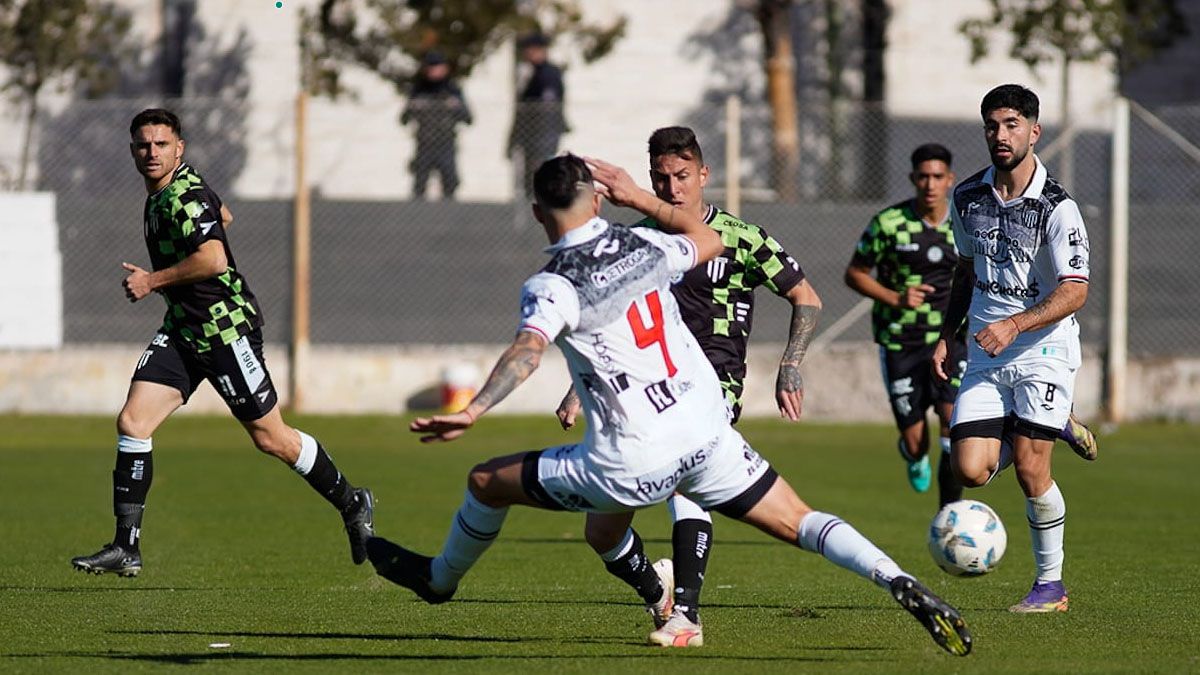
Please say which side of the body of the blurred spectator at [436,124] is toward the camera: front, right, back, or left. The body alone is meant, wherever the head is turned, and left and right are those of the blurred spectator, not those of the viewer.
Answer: front

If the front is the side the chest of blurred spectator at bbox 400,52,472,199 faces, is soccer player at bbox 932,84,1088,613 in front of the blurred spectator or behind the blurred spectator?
in front

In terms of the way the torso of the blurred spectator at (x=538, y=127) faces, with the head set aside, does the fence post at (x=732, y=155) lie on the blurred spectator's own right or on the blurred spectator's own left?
on the blurred spectator's own left

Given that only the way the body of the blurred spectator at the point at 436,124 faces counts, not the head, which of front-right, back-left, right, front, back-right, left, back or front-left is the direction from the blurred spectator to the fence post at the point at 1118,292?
left

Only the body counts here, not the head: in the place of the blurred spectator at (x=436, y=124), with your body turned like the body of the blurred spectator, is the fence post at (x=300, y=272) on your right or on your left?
on your right

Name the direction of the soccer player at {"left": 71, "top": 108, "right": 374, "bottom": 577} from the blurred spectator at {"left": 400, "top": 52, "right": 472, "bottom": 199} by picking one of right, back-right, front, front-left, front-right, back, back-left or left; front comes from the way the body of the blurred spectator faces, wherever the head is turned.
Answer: front

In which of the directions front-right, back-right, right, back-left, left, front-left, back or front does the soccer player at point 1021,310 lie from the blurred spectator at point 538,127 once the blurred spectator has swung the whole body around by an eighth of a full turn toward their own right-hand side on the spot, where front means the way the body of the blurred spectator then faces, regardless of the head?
left

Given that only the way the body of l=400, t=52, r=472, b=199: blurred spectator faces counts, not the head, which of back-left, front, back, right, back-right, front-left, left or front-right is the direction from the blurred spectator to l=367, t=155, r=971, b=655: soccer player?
front

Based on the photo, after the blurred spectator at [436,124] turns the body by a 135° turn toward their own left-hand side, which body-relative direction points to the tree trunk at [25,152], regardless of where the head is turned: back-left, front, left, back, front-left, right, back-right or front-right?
back-left

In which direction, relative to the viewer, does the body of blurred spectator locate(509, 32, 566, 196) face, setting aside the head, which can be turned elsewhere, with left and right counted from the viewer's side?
facing the viewer and to the left of the viewer

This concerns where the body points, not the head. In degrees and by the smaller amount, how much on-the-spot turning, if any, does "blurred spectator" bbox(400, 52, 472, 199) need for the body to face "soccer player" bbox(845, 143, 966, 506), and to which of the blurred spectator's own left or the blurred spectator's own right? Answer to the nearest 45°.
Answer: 0° — they already face them

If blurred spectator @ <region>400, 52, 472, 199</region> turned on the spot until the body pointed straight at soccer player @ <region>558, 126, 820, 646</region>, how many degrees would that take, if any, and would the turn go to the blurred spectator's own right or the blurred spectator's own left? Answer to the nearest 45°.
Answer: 0° — they already face them

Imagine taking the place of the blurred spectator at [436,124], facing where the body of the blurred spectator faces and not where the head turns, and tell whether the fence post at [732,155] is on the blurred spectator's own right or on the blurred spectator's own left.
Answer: on the blurred spectator's own left

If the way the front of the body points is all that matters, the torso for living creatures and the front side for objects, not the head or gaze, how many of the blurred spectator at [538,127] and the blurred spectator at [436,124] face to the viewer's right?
0

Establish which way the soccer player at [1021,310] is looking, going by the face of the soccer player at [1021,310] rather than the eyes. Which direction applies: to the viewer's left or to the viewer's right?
to the viewer's left
